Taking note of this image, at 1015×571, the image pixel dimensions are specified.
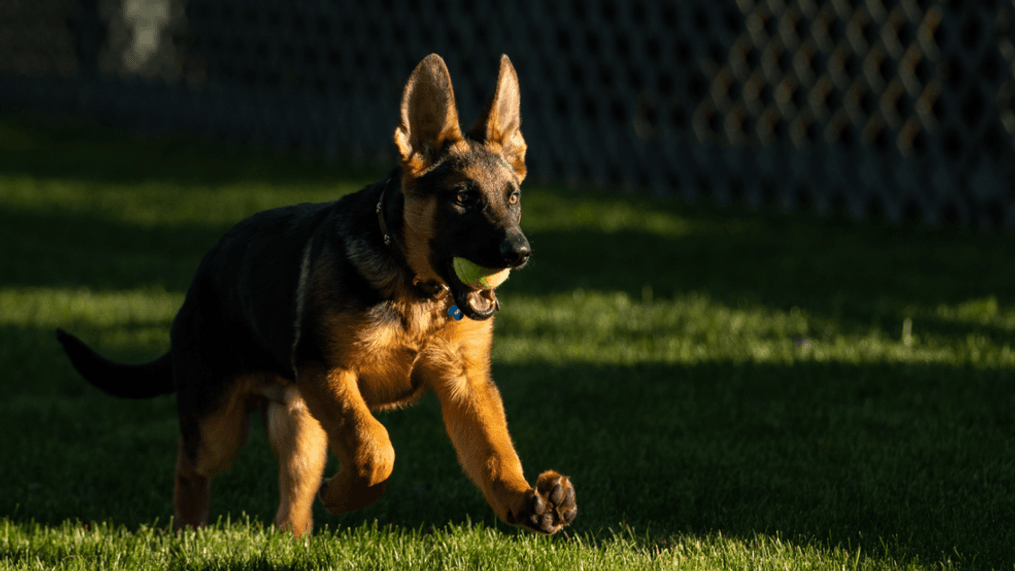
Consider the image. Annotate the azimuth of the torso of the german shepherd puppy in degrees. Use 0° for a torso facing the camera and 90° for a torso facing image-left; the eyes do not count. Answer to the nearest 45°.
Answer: approximately 315°
